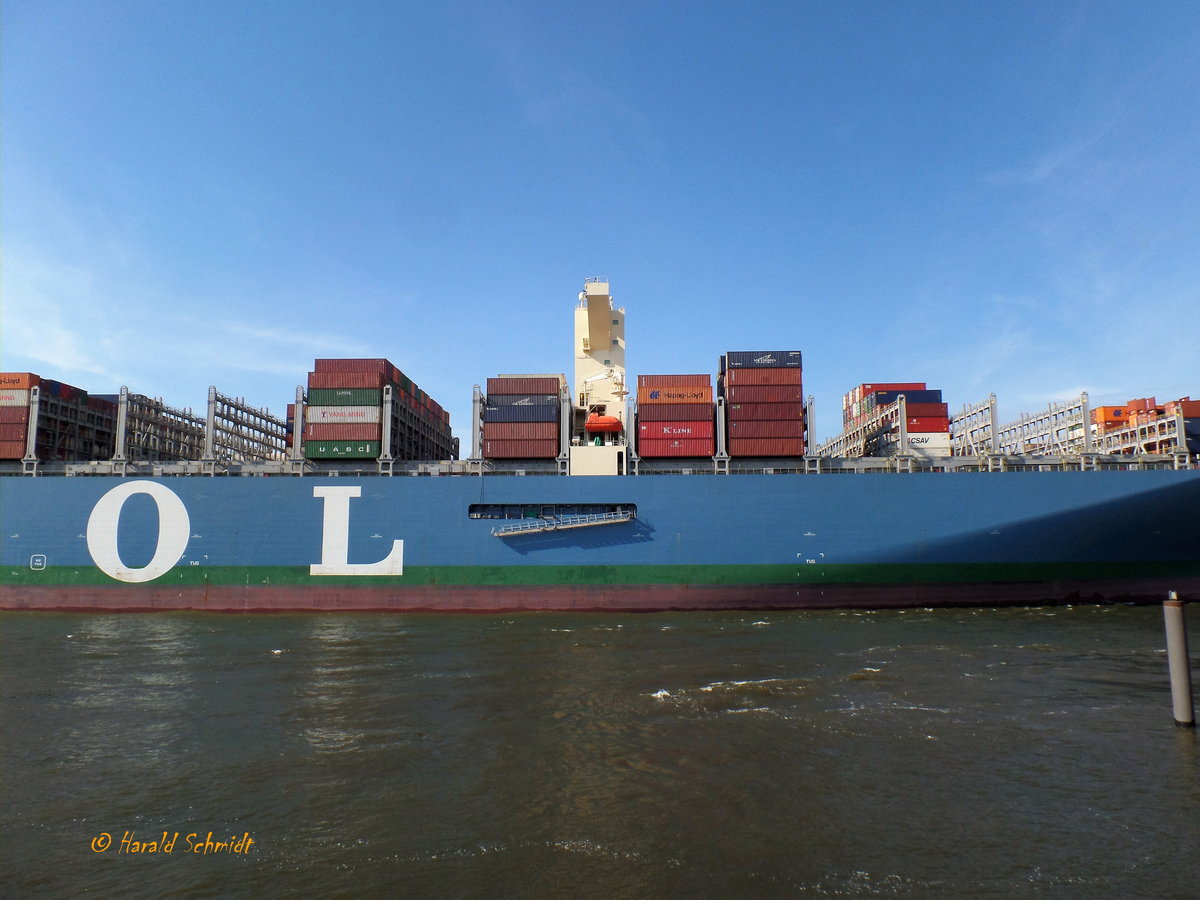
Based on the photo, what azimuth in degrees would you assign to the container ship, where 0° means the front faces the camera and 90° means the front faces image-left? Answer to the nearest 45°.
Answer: approximately 270°

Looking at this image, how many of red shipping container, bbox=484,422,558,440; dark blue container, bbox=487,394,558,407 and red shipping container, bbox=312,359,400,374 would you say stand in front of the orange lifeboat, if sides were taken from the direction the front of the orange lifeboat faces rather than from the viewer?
0

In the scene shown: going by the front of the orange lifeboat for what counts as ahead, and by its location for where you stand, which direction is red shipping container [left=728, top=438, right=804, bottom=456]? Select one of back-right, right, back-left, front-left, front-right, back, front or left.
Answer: front

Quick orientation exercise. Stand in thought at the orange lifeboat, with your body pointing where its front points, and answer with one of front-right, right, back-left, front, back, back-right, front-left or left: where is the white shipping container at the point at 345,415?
back

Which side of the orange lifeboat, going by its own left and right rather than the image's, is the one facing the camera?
right

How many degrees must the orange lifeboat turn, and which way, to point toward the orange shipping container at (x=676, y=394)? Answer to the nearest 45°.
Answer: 0° — it already faces it

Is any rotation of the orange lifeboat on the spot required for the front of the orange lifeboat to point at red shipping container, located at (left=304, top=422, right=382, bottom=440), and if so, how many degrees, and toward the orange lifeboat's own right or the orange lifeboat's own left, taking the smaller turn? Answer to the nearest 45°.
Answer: approximately 180°
